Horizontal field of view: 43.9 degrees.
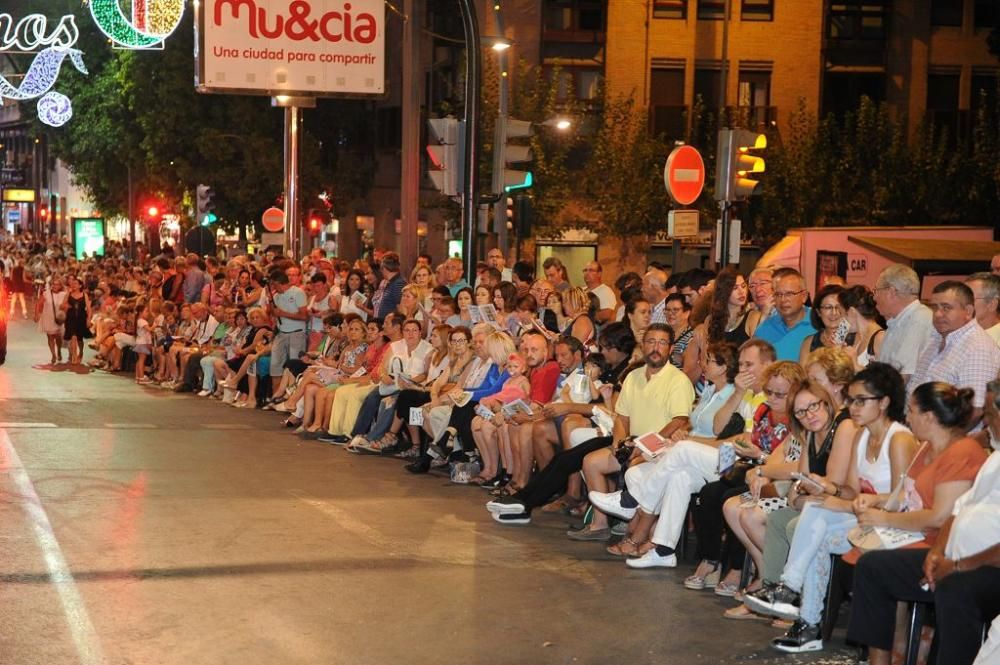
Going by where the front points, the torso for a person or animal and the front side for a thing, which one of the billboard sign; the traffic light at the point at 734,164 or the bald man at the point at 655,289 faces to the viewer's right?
the traffic light

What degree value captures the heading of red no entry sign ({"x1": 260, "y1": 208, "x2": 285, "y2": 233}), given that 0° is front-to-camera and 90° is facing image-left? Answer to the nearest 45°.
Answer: approximately 0°

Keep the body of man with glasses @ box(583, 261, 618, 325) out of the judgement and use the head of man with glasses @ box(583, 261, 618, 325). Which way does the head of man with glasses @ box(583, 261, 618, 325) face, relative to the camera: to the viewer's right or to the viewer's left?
to the viewer's left

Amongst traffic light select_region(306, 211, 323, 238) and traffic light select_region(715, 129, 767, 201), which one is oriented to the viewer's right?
traffic light select_region(715, 129, 767, 201)

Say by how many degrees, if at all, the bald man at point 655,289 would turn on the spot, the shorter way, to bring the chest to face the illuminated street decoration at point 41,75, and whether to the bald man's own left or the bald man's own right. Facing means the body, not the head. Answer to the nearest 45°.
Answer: approximately 90° to the bald man's own right

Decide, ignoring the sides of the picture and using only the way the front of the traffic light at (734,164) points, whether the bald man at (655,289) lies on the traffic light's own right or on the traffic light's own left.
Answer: on the traffic light's own right

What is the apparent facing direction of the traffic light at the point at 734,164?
to the viewer's right

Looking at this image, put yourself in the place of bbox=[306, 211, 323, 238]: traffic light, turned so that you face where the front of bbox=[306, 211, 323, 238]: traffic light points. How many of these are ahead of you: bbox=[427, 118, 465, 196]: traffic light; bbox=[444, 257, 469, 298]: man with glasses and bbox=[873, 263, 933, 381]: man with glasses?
3
